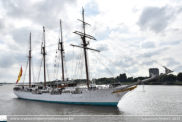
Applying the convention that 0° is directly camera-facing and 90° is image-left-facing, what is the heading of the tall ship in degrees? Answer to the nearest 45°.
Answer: approximately 315°
